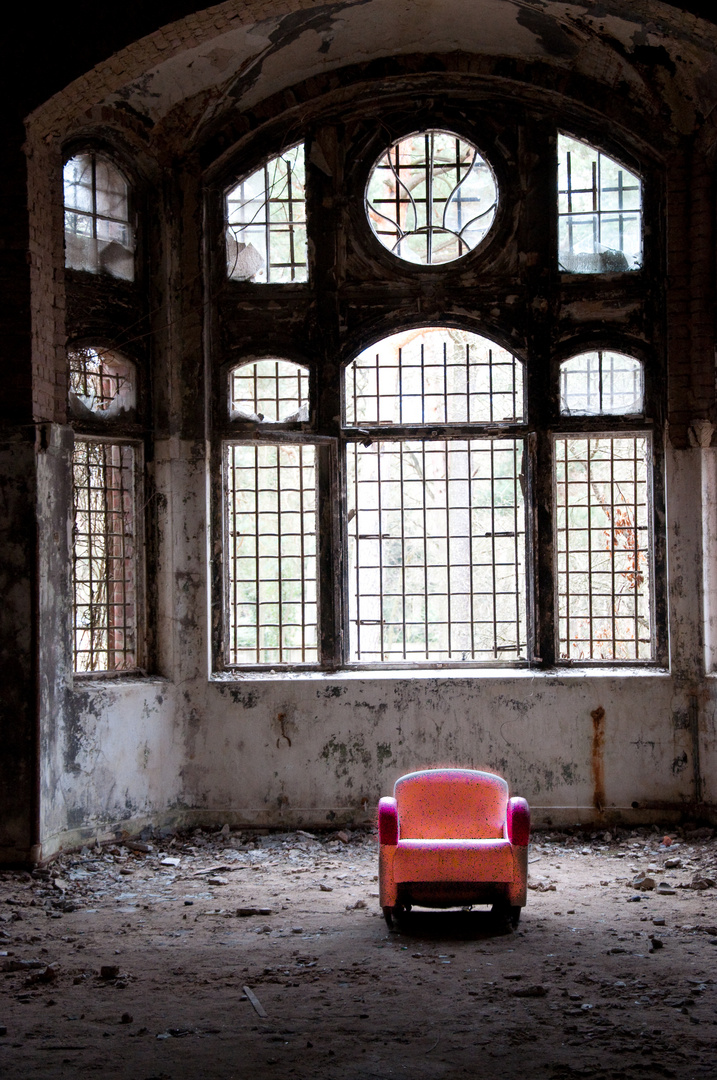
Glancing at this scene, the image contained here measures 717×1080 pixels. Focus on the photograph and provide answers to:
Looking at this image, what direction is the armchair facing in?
toward the camera

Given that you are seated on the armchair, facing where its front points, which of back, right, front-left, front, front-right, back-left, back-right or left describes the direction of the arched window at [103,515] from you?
back-right
